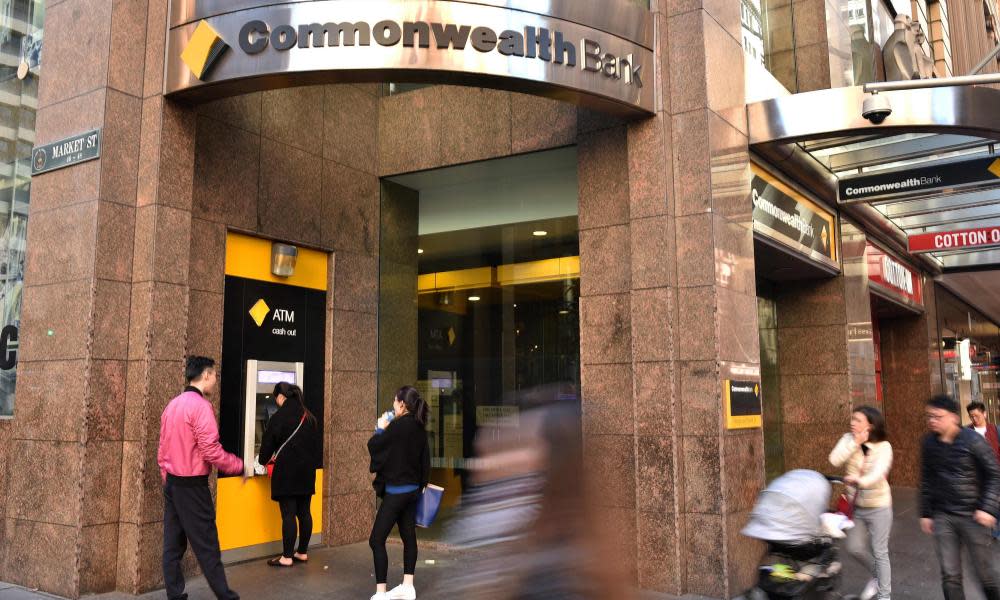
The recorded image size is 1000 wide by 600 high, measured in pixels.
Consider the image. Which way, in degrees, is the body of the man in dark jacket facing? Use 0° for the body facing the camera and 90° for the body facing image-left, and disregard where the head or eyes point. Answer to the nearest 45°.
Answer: approximately 45°

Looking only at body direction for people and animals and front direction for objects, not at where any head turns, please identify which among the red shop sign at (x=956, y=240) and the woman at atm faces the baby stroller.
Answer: the red shop sign

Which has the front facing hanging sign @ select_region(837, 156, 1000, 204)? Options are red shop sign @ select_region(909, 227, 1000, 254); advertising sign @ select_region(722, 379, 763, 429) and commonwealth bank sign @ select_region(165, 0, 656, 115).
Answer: the red shop sign

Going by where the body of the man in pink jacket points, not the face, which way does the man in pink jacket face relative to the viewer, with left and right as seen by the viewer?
facing away from the viewer and to the right of the viewer

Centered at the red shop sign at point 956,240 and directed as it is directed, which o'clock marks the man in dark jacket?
The man in dark jacket is roughly at 12 o'clock from the red shop sign.

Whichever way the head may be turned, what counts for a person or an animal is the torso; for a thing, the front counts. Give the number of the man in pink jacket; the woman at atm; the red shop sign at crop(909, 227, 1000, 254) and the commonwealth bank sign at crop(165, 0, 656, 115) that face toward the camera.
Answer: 2
